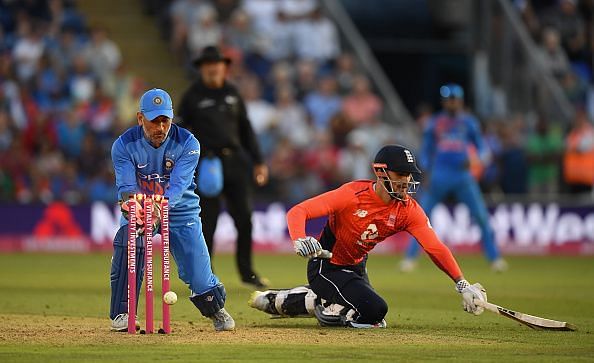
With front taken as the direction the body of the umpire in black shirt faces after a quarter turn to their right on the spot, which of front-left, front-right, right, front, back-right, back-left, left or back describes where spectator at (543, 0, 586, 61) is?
back-right

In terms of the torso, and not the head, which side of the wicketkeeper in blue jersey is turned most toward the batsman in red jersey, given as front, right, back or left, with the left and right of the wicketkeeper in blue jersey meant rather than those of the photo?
left

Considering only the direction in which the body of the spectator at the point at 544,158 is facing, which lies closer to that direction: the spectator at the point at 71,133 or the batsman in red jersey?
the batsman in red jersey

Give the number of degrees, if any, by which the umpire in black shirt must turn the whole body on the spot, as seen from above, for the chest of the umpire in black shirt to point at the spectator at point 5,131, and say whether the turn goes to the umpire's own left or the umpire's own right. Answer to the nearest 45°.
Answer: approximately 135° to the umpire's own right

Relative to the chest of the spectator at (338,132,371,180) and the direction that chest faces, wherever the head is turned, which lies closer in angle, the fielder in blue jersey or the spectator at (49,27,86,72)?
the fielder in blue jersey

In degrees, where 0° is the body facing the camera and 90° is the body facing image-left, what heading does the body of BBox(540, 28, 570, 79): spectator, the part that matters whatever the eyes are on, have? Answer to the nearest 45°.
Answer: approximately 0°

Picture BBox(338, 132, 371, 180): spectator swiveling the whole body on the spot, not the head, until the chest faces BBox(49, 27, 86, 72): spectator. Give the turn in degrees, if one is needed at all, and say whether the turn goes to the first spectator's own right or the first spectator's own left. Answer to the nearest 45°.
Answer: approximately 90° to the first spectator's own right

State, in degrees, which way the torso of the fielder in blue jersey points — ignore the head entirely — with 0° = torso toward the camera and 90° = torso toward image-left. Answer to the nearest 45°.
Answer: approximately 0°

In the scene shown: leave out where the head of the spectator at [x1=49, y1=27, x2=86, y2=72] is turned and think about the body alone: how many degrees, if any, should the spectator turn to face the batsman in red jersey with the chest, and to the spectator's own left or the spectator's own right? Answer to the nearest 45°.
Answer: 0° — they already face them
